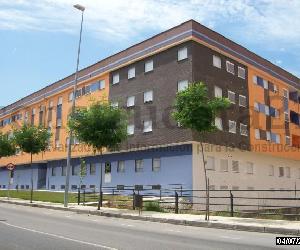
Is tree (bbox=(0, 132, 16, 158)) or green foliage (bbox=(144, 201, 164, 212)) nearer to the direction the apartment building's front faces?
the green foliage

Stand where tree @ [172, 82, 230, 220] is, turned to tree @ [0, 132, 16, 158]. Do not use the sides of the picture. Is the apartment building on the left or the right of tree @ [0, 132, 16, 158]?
right

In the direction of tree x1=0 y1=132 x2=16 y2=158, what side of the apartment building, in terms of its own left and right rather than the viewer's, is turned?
right
